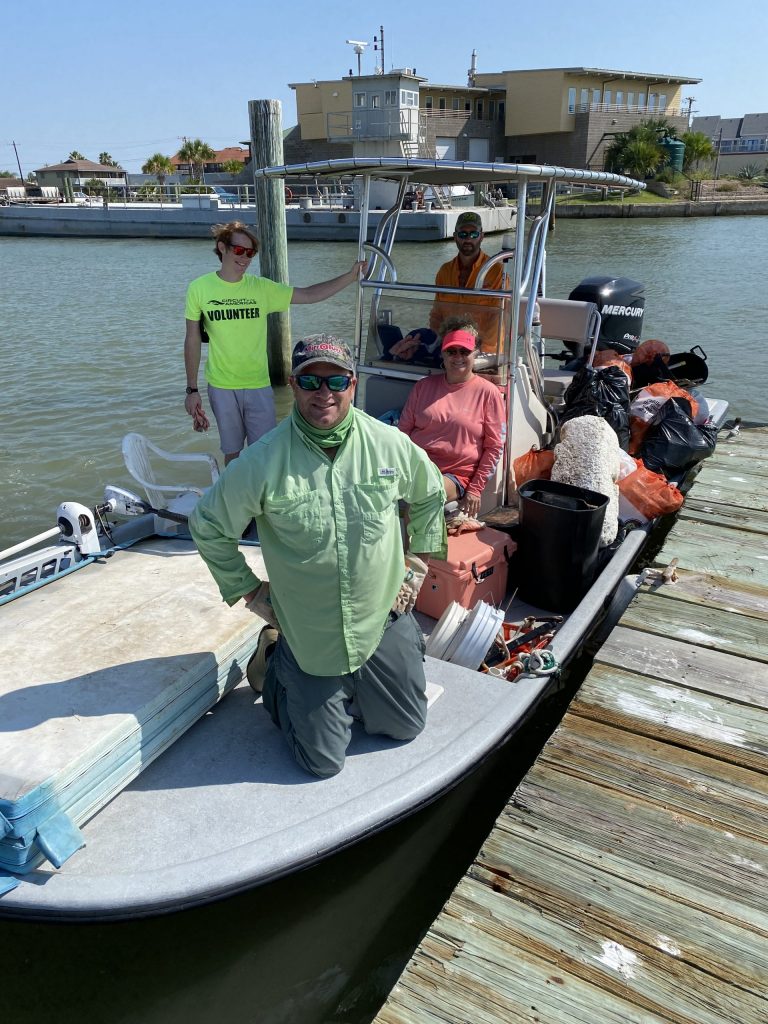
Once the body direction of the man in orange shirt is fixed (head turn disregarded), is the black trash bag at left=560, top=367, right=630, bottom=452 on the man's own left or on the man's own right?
on the man's own left

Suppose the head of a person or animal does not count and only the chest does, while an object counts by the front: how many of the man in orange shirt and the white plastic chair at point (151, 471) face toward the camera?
1

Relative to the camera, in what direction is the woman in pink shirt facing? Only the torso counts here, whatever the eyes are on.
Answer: toward the camera

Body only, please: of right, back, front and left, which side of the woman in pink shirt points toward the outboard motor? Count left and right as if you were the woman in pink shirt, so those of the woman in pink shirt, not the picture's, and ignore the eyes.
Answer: back

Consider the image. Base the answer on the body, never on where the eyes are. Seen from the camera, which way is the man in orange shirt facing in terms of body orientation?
toward the camera

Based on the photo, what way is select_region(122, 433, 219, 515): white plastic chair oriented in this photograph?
to the viewer's right

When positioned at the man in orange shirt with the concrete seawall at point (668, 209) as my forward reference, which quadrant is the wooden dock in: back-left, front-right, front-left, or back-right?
back-right

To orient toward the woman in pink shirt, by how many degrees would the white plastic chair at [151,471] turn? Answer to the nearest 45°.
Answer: approximately 45° to its right

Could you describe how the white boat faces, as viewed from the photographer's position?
facing the viewer and to the left of the viewer
